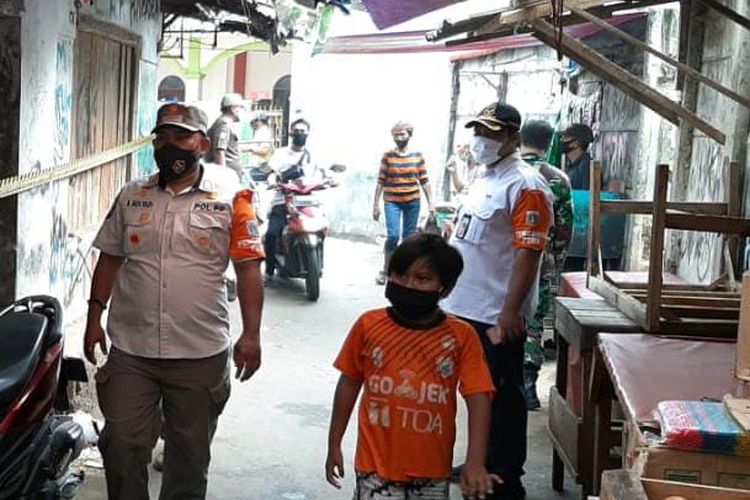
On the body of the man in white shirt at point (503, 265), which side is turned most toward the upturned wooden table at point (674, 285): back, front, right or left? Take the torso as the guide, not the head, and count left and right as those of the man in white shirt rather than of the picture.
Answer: left

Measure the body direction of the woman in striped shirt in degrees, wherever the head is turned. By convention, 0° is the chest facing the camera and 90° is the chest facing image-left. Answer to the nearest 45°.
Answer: approximately 0°
